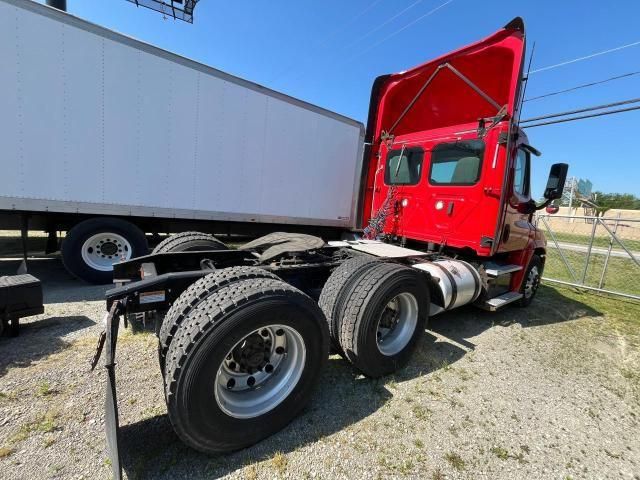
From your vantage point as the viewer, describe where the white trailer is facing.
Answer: facing away from the viewer and to the right of the viewer

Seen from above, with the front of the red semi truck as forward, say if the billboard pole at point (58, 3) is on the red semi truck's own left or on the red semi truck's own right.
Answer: on the red semi truck's own left

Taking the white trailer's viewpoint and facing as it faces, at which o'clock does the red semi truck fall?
The red semi truck is roughly at 3 o'clock from the white trailer.

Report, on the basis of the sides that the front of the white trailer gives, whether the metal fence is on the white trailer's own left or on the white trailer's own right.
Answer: on the white trailer's own right

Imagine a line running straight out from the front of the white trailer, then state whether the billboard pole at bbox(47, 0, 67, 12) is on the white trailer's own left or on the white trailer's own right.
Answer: on the white trailer's own left

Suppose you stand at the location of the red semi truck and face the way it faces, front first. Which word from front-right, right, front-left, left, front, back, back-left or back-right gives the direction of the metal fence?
front

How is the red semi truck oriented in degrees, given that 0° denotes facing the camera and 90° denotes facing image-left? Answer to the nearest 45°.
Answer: approximately 225°

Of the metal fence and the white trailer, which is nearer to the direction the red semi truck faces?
the metal fence

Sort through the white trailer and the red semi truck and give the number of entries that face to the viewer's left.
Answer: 0

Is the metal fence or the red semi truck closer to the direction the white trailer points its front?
the metal fence
